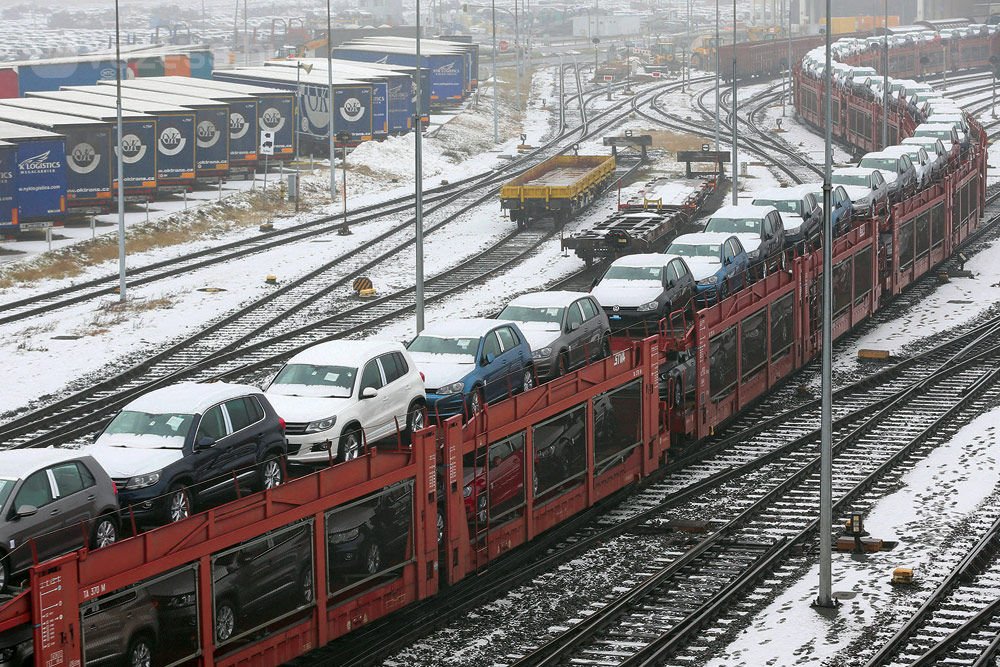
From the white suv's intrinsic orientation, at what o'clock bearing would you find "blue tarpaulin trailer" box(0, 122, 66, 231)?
The blue tarpaulin trailer is roughly at 4 o'clock from the white suv.

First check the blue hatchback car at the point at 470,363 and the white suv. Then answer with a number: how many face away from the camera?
0

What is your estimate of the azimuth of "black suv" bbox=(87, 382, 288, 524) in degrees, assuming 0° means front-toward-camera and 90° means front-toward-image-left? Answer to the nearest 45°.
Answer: approximately 45°

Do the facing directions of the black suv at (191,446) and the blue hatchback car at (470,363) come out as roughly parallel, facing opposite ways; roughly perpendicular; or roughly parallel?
roughly parallel

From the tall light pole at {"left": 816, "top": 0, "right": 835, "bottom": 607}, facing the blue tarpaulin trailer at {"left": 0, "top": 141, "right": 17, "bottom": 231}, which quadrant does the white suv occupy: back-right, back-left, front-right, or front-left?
front-left

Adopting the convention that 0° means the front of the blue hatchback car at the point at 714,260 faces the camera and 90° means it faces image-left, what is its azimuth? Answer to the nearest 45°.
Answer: approximately 45°

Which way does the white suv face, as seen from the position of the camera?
facing the viewer and to the left of the viewer

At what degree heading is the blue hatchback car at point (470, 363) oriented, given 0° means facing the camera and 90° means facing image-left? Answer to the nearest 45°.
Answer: approximately 45°

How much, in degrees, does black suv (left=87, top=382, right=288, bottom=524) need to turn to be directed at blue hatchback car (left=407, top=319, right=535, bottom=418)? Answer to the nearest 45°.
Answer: approximately 180°
